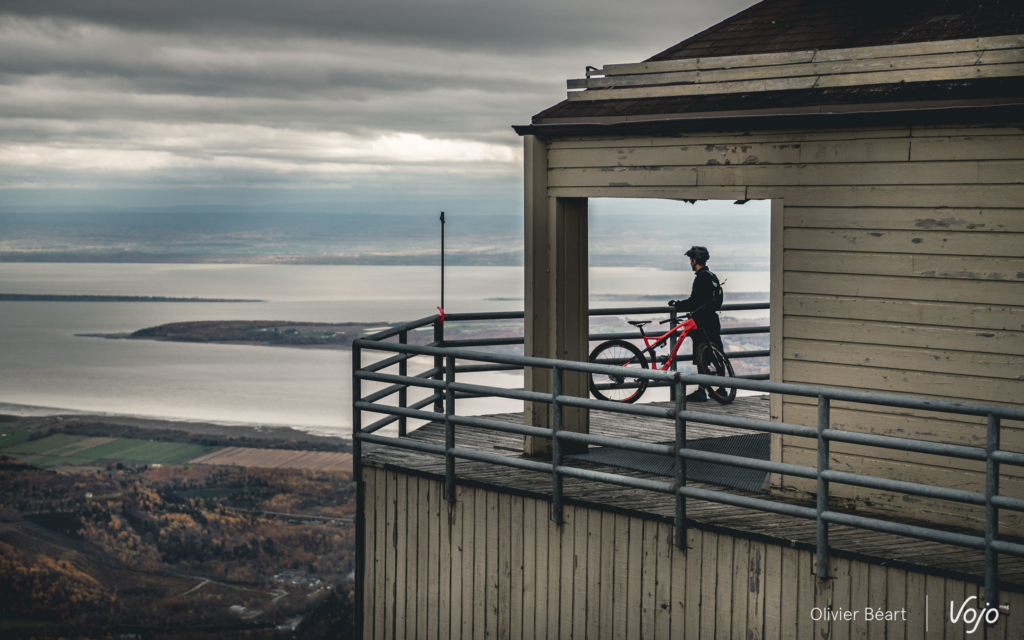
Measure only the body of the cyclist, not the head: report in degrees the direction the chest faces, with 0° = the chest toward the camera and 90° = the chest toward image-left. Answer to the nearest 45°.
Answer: approximately 90°
